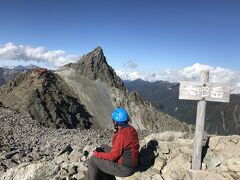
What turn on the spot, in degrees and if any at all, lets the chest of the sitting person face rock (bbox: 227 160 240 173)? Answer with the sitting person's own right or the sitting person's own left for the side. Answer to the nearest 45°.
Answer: approximately 135° to the sitting person's own right

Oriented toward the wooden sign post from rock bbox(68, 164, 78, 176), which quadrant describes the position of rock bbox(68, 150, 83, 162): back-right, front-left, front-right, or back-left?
back-left

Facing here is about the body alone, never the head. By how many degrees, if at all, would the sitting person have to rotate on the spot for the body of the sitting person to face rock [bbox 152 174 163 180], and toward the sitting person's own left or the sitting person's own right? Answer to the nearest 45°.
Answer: approximately 180°

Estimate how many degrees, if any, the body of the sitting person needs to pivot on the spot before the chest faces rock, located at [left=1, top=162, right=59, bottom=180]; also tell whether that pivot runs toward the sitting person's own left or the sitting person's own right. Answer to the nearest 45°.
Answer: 0° — they already face it

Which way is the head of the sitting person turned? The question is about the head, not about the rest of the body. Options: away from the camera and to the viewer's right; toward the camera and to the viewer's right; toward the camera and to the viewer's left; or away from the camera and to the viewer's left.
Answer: away from the camera and to the viewer's left

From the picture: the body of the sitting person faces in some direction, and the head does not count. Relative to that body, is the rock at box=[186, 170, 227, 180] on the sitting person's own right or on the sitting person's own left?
on the sitting person's own right

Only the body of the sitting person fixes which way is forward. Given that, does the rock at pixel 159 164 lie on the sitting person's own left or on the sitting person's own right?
on the sitting person's own right

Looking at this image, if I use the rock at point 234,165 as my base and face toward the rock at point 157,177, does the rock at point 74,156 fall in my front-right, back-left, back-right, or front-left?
front-right

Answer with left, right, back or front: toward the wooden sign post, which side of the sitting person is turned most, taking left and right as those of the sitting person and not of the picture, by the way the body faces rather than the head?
right

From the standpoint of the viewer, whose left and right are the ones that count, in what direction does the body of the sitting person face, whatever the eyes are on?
facing away from the viewer and to the left of the viewer
